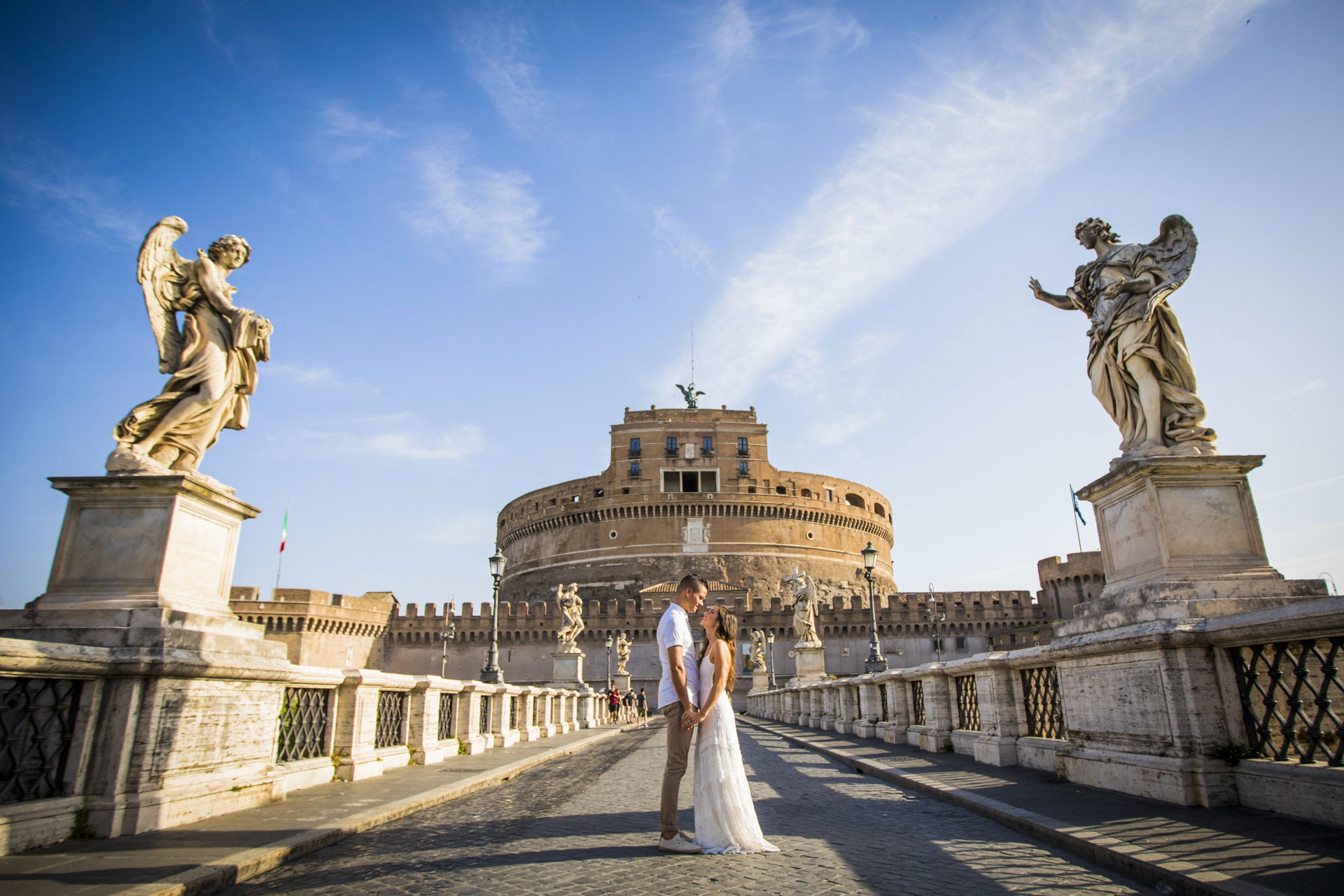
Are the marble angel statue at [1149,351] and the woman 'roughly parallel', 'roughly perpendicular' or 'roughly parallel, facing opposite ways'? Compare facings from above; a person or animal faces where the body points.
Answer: roughly parallel

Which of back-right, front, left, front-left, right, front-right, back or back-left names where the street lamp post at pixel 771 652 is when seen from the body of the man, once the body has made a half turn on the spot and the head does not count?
right

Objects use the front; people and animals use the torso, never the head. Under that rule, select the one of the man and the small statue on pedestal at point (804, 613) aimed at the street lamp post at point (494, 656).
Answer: the small statue on pedestal

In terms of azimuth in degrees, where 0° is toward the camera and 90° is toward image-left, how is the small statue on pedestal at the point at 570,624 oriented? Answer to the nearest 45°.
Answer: approximately 315°

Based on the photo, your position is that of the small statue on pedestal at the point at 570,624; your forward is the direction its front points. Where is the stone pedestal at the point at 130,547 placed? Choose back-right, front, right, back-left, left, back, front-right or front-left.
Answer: front-right

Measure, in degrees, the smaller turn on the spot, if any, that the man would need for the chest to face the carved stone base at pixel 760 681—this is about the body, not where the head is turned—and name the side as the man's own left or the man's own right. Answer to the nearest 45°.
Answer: approximately 90° to the man's own left

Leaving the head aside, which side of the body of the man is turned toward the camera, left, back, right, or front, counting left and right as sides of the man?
right

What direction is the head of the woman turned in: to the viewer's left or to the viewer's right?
to the viewer's left

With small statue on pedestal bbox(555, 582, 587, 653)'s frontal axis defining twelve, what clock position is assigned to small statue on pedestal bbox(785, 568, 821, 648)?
small statue on pedestal bbox(785, 568, 821, 648) is roughly at 11 o'clock from small statue on pedestal bbox(555, 582, 587, 653).

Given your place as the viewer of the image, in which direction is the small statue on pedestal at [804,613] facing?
facing the viewer and to the left of the viewer

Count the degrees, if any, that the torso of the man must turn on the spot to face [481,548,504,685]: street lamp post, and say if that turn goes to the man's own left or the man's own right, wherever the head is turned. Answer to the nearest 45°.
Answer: approximately 90° to the man's own left

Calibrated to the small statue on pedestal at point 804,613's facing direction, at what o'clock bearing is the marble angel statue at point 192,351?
The marble angel statue is roughly at 11 o'clock from the small statue on pedestal.

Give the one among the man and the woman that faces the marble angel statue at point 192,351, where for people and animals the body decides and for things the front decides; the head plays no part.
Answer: the woman

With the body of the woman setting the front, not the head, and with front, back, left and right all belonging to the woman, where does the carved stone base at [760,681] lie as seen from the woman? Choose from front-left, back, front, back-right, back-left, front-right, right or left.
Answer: right

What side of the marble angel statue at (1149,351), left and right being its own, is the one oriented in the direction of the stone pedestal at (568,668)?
right

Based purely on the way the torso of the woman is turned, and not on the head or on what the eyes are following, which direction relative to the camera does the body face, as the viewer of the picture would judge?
to the viewer's left

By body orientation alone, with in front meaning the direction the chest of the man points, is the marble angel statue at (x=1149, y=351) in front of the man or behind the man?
in front

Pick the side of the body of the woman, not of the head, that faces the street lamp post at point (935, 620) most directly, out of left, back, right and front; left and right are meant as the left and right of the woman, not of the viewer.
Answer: right

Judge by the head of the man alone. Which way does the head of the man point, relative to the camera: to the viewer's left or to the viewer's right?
to the viewer's right

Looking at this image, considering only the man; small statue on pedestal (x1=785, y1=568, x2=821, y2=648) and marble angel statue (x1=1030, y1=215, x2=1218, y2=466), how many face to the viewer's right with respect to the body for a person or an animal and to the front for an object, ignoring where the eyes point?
1

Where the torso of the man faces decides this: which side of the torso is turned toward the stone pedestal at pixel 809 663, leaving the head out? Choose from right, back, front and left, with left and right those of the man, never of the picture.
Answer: left
